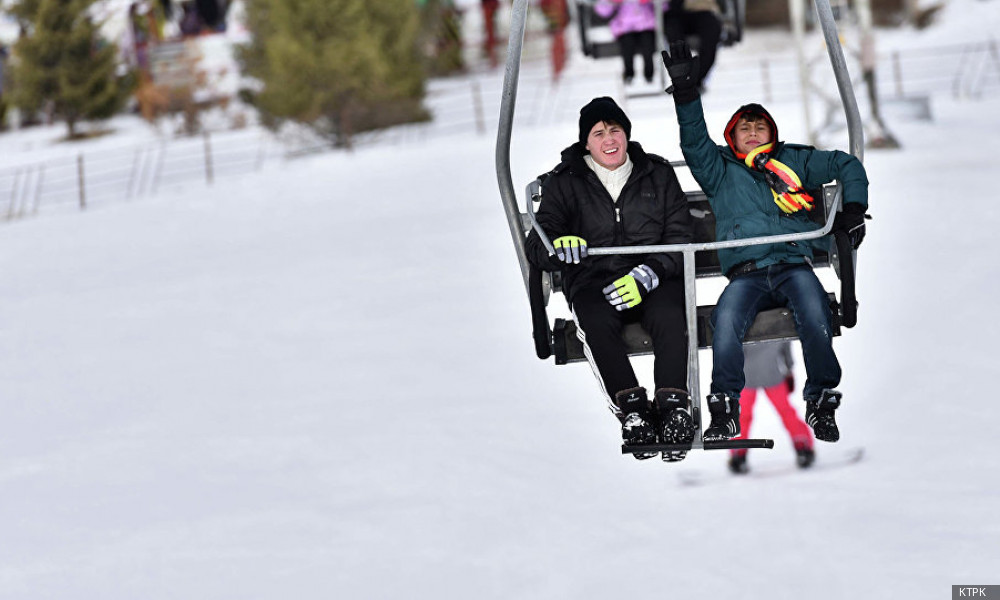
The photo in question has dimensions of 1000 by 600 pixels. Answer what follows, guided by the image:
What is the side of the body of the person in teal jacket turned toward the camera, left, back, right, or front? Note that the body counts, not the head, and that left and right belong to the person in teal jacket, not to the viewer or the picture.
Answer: front

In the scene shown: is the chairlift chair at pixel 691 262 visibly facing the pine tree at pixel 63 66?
no

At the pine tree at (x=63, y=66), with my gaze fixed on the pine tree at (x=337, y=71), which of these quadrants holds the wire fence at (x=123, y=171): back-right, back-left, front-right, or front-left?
front-right

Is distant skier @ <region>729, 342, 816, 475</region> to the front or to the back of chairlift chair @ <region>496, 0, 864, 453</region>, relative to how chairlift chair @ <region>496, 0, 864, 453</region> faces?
to the back

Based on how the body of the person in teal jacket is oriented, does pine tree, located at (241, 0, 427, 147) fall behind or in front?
behind

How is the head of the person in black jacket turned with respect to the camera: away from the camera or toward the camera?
toward the camera

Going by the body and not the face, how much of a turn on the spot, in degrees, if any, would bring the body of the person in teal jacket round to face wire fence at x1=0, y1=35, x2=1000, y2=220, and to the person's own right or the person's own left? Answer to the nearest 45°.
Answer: approximately 180°

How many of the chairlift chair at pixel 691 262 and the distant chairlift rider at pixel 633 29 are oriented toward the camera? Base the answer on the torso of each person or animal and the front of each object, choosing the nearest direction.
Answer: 2

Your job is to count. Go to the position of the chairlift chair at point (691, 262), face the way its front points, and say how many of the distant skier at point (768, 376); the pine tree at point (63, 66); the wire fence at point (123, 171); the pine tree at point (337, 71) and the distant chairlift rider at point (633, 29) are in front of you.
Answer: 0

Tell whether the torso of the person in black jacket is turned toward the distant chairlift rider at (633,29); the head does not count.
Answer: no

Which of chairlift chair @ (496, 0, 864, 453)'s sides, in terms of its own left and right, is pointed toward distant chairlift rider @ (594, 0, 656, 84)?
back

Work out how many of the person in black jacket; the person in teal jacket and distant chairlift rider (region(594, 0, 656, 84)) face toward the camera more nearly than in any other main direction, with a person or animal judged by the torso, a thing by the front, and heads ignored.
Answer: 3

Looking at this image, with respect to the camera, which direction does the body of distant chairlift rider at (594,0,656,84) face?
toward the camera

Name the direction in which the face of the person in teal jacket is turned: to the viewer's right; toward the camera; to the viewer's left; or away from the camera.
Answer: toward the camera

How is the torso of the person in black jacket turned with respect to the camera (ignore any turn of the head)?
toward the camera

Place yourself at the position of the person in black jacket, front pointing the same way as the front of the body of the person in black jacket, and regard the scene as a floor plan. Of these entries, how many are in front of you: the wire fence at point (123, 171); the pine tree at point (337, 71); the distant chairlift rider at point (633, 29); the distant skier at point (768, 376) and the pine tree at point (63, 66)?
0

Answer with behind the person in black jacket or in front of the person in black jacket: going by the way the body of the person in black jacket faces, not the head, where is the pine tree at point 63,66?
behind
